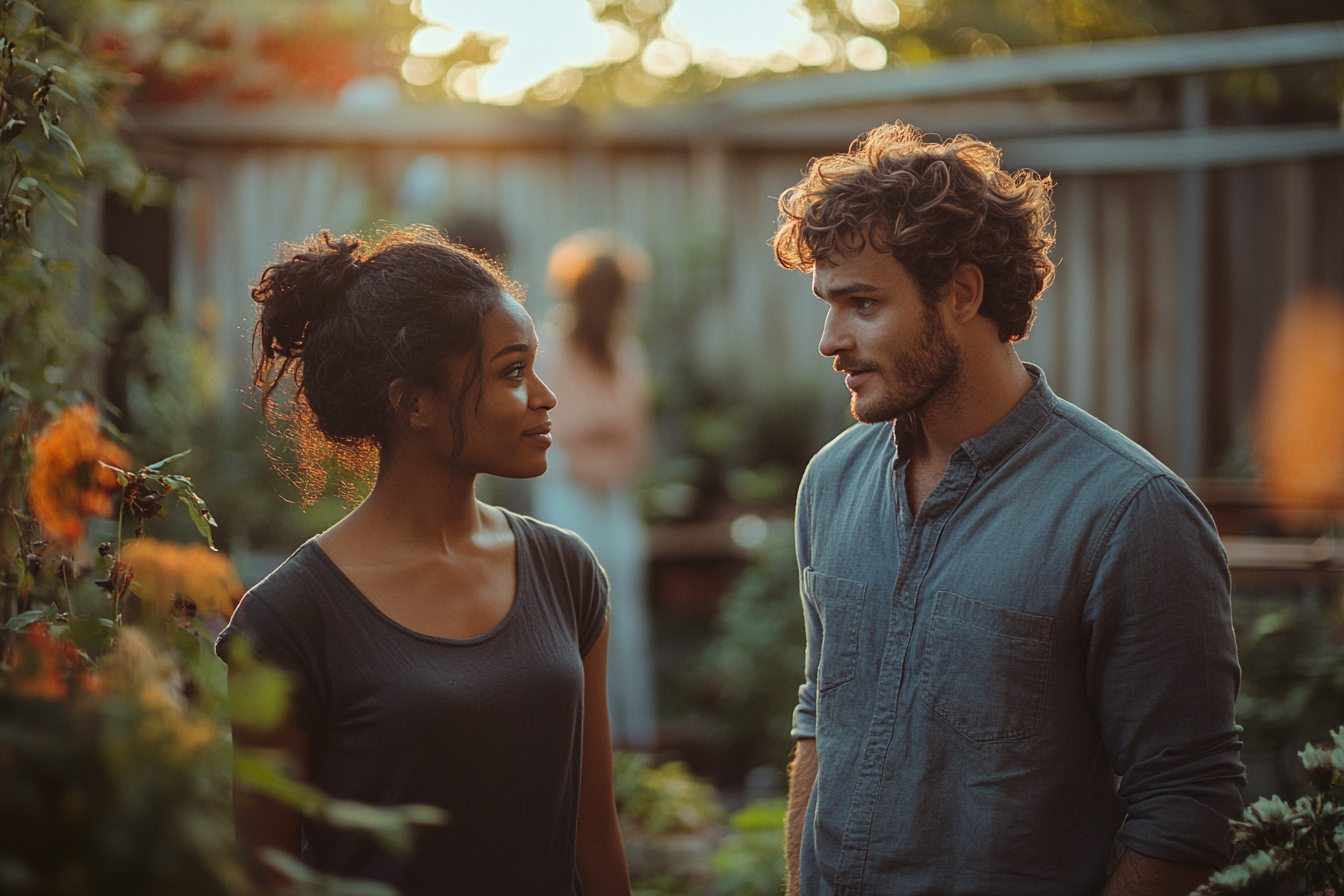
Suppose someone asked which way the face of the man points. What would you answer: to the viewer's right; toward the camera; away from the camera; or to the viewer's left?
to the viewer's left

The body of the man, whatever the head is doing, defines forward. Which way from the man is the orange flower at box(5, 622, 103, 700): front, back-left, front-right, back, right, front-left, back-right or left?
front

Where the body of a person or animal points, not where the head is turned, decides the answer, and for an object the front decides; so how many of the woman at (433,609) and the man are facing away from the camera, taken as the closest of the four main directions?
0

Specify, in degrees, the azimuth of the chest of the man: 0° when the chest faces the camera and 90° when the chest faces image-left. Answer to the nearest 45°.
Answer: approximately 45°

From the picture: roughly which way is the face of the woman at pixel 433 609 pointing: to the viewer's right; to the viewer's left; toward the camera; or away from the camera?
to the viewer's right

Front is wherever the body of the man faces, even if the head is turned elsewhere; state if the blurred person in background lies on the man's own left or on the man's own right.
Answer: on the man's own right

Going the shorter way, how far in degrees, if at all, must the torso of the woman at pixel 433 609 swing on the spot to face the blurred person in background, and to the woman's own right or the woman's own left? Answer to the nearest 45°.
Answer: approximately 135° to the woman's own left

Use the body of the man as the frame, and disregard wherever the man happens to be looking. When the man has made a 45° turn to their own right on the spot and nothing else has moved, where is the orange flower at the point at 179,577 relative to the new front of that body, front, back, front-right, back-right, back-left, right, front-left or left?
front

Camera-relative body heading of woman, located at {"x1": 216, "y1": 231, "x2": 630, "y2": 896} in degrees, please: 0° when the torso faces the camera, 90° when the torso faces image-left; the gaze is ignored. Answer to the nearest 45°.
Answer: approximately 315°

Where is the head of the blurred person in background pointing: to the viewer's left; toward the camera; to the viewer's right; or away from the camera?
away from the camera
